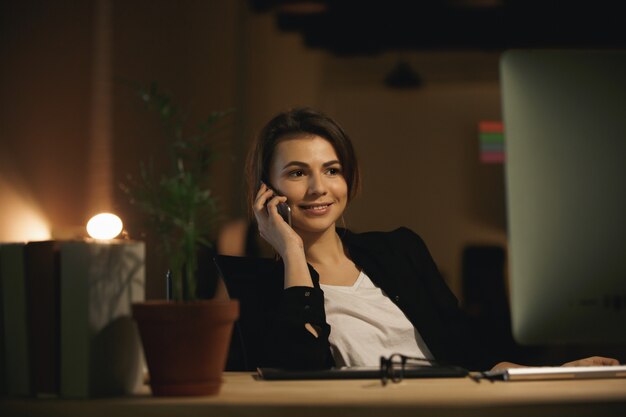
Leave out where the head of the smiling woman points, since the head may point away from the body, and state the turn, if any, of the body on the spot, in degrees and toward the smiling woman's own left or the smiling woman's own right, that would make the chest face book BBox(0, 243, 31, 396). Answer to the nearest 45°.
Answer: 0° — they already face it

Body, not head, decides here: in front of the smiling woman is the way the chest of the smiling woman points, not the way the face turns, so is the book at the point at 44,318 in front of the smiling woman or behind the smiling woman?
in front

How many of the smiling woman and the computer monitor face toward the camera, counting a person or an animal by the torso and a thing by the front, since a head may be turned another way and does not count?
1

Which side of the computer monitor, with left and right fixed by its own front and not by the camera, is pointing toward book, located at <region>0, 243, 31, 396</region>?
left

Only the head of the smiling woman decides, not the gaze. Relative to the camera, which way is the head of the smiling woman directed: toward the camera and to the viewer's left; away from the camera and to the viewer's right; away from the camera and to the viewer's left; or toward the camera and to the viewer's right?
toward the camera and to the viewer's right

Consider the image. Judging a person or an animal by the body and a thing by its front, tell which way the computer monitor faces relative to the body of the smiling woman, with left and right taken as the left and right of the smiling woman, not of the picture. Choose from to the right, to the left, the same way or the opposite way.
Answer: the opposite way

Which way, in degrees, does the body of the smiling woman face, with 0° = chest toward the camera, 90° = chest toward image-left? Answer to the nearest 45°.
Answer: approximately 0°

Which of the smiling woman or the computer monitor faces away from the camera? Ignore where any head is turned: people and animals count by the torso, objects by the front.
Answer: the computer monitor

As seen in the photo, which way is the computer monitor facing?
away from the camera
